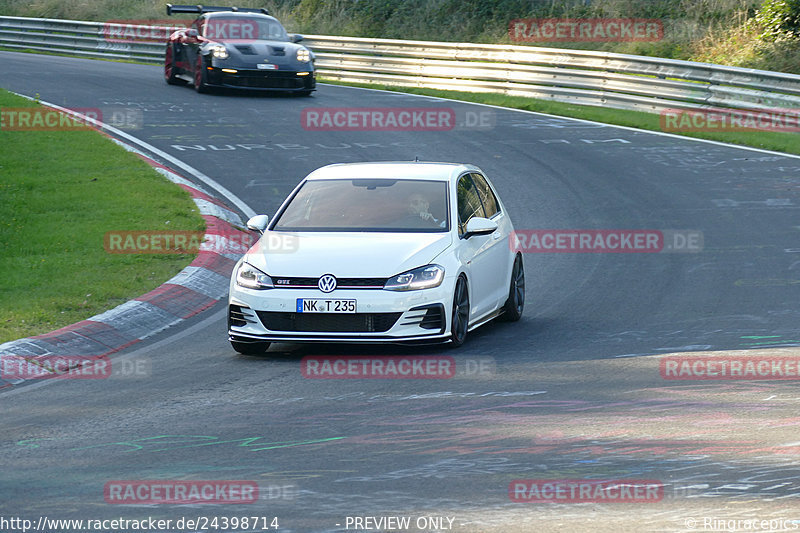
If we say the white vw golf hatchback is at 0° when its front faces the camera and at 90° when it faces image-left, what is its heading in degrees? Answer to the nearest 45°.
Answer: approximately 45°

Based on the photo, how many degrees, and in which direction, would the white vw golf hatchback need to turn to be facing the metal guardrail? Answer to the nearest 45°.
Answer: approximately 135° to its right

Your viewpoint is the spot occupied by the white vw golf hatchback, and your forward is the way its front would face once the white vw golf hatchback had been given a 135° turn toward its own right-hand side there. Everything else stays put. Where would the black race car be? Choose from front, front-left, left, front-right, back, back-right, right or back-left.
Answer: front
